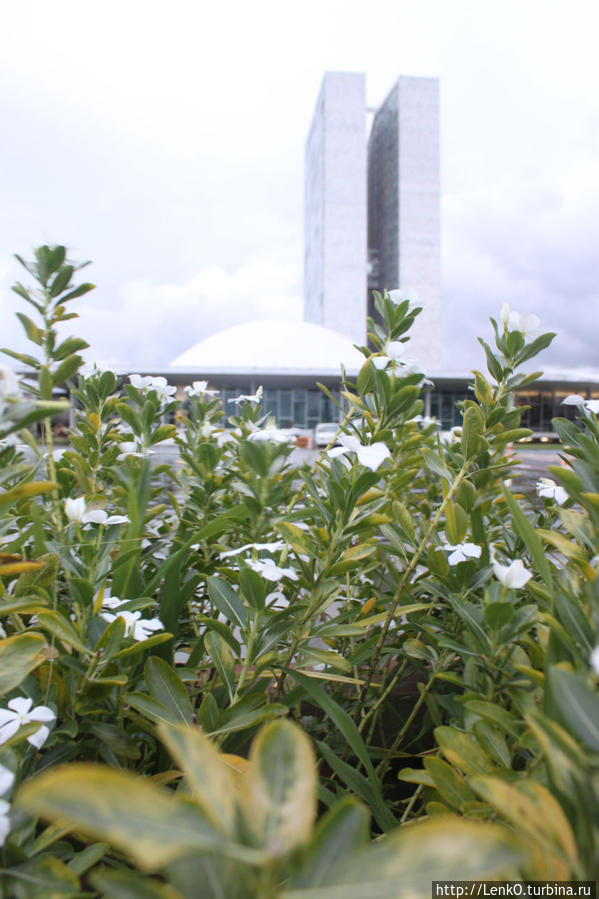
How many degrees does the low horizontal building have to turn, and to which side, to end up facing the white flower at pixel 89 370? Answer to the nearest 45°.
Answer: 0° — it already faces it

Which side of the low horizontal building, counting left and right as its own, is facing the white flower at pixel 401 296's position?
front

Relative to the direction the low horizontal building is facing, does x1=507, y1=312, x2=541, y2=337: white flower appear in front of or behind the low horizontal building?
in front

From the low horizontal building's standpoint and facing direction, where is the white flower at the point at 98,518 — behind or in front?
in front

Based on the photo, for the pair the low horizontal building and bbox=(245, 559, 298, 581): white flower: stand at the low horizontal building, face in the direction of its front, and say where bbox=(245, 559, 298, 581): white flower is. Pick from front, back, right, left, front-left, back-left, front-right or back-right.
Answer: front

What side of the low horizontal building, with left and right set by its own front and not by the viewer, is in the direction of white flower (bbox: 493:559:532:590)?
front

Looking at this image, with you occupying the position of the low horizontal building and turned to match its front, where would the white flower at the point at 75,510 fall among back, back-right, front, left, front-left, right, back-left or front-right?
front

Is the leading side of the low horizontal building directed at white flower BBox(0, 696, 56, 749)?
yes

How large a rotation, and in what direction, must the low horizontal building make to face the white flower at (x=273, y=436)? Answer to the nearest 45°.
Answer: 0° — it already faces it

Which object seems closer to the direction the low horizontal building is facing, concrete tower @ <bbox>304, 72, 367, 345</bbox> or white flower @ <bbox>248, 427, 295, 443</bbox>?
the white flower

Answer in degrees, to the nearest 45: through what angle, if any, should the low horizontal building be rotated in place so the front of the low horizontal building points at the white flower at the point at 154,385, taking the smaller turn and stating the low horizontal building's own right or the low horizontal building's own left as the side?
0° — it already faces it

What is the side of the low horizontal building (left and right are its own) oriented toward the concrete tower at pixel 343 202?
back

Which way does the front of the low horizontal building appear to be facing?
toward the camera
